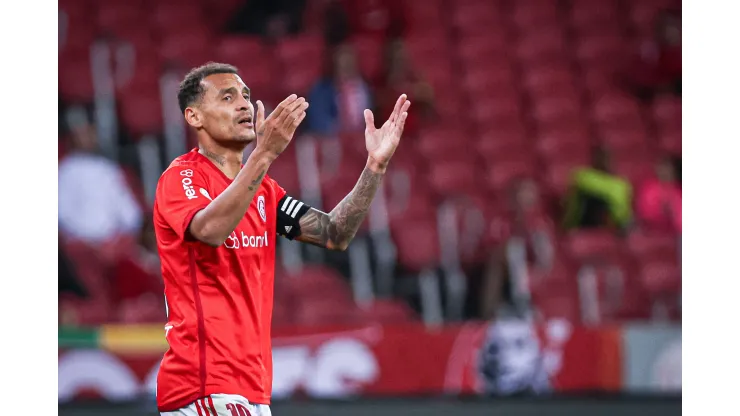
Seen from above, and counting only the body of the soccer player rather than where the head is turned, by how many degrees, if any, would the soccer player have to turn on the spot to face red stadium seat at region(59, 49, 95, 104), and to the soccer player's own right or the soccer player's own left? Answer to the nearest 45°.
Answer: approximately 135° to the soccer player's own left

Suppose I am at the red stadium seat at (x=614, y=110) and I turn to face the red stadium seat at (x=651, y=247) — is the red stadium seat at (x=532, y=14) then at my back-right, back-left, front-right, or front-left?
back-right

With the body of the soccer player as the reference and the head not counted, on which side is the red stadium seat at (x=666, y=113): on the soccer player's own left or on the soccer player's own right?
on the soccer player's own left

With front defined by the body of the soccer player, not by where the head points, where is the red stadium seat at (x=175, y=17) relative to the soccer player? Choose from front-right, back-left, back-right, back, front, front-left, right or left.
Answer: back-left

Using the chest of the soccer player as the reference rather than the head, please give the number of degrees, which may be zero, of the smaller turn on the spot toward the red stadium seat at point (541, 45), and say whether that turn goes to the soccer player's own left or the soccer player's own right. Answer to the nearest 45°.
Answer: approximately 135° to the soccer player's own left

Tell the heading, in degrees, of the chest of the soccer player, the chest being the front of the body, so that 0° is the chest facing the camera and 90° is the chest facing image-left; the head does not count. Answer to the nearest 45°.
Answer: approximately 315°

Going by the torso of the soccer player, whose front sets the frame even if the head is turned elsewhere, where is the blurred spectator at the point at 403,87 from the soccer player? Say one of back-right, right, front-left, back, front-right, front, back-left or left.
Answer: back-left

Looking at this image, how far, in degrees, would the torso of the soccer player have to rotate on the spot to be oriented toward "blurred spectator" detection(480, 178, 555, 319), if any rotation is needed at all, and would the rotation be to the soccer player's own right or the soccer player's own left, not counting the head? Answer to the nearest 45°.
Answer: approximately 135° to the soccer player's own left

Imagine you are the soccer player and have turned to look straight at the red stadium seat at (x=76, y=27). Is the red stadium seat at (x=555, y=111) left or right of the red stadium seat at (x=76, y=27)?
right

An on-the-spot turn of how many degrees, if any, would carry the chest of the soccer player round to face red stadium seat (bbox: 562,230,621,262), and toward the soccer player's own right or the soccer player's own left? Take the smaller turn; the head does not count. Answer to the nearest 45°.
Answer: approximately 90° to the soccer player's own left
